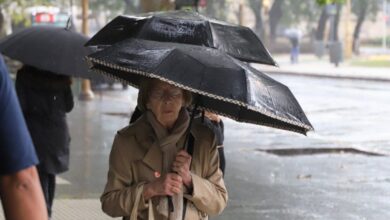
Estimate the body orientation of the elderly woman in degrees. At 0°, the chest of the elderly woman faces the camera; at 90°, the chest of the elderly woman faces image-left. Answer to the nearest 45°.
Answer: approximately 0°

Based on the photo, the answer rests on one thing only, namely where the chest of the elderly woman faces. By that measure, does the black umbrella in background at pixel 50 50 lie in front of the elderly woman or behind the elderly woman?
behind

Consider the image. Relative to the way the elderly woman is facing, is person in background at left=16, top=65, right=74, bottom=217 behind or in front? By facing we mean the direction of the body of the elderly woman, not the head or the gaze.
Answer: behind

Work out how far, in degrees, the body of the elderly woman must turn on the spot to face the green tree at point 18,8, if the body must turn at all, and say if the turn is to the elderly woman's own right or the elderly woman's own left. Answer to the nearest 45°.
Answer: approximately 180°

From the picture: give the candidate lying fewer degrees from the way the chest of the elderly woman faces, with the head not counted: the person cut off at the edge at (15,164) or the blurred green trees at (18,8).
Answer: the person cut off at the edge
